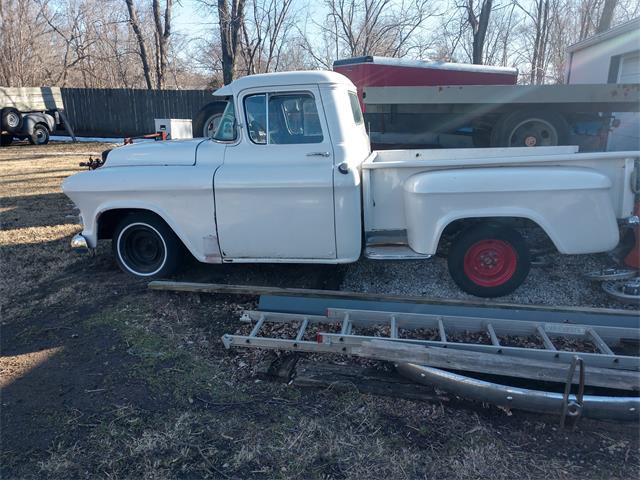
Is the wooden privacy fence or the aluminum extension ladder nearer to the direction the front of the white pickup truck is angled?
the wooden privacy fence

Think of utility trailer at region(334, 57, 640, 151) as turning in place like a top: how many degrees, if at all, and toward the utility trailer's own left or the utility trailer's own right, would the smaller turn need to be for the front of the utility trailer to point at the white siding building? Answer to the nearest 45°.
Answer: approximately 135° to the utility trailer's own right

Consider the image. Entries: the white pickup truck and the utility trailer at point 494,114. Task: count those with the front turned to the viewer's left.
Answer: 2

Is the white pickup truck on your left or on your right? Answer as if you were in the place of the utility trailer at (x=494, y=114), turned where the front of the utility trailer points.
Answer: on your left

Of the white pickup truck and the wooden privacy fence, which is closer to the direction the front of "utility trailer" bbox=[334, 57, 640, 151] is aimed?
the wooden privacy fence

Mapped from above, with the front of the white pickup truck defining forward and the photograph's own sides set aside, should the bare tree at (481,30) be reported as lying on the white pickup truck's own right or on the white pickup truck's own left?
on the white pickup truck's own right

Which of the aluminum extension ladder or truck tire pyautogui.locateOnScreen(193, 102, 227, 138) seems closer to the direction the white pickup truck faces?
the truck tire

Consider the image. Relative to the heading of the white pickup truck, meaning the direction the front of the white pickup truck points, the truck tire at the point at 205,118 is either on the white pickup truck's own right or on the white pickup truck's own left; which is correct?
on the white pickup truck's own right

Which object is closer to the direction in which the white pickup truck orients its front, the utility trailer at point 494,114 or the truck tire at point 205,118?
the truck tire

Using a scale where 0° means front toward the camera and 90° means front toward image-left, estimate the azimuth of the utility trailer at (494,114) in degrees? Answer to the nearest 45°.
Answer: approximately 90°

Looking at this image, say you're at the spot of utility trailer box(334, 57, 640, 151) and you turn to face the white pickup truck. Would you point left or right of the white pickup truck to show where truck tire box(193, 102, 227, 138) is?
right

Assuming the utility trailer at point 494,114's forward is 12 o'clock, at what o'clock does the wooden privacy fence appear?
The wooden privacy fence is roughly at 1 o'clock from the utility trailer.

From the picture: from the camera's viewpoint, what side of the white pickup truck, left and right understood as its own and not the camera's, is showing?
left
